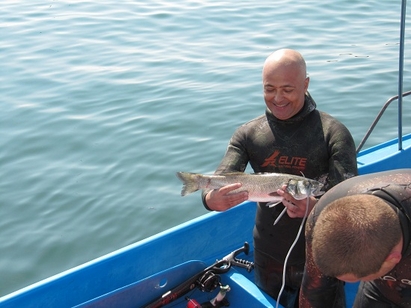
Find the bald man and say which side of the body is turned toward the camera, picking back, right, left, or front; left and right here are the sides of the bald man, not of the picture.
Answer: front

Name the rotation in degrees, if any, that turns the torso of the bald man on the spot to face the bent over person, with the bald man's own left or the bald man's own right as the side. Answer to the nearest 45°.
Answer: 0° — they already face them
